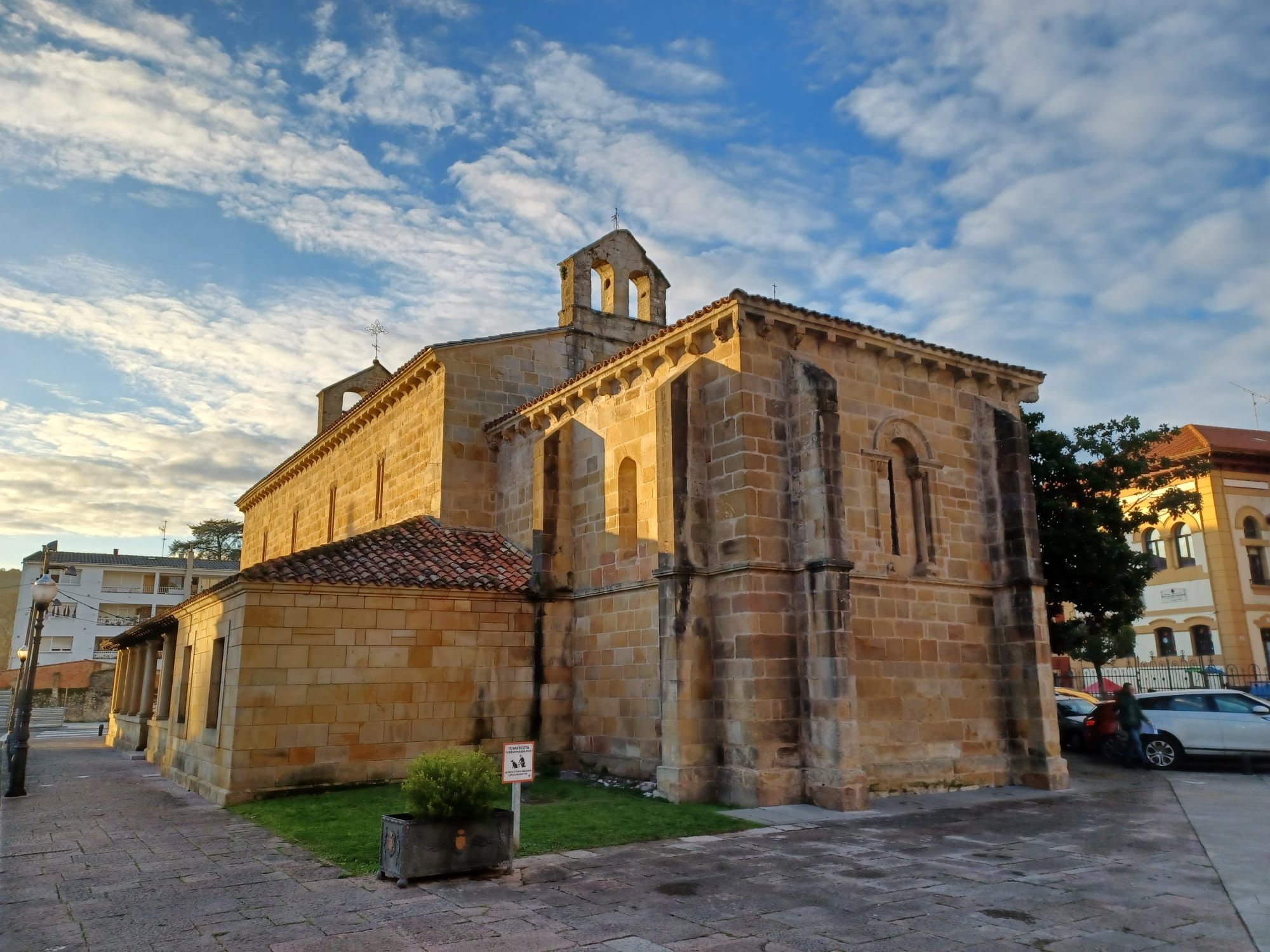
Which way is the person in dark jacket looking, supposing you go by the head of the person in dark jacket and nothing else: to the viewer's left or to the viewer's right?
to the viewer's right

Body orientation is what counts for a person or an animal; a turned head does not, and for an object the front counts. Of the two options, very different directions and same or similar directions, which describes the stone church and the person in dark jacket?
very different directions

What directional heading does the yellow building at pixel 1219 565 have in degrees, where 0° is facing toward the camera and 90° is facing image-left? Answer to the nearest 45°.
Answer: approximately 45°

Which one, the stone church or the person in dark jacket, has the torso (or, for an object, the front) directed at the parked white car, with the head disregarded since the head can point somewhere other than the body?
the person in dark jacket

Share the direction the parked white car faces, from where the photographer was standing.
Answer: facing to the right of the viewer

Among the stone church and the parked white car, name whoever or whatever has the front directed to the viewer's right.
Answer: the parked white car

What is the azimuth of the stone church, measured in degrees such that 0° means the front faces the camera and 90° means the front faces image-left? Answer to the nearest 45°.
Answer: approximately 135°

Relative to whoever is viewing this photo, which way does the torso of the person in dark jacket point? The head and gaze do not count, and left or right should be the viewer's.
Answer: facing to the right of the viewer

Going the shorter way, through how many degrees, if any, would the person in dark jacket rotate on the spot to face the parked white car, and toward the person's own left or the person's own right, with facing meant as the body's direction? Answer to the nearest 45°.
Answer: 0° — they already face it
